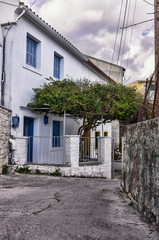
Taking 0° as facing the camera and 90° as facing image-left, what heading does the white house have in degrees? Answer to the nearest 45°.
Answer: approximately 315°

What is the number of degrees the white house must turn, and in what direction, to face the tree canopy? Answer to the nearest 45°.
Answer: approximately 45° to its left
